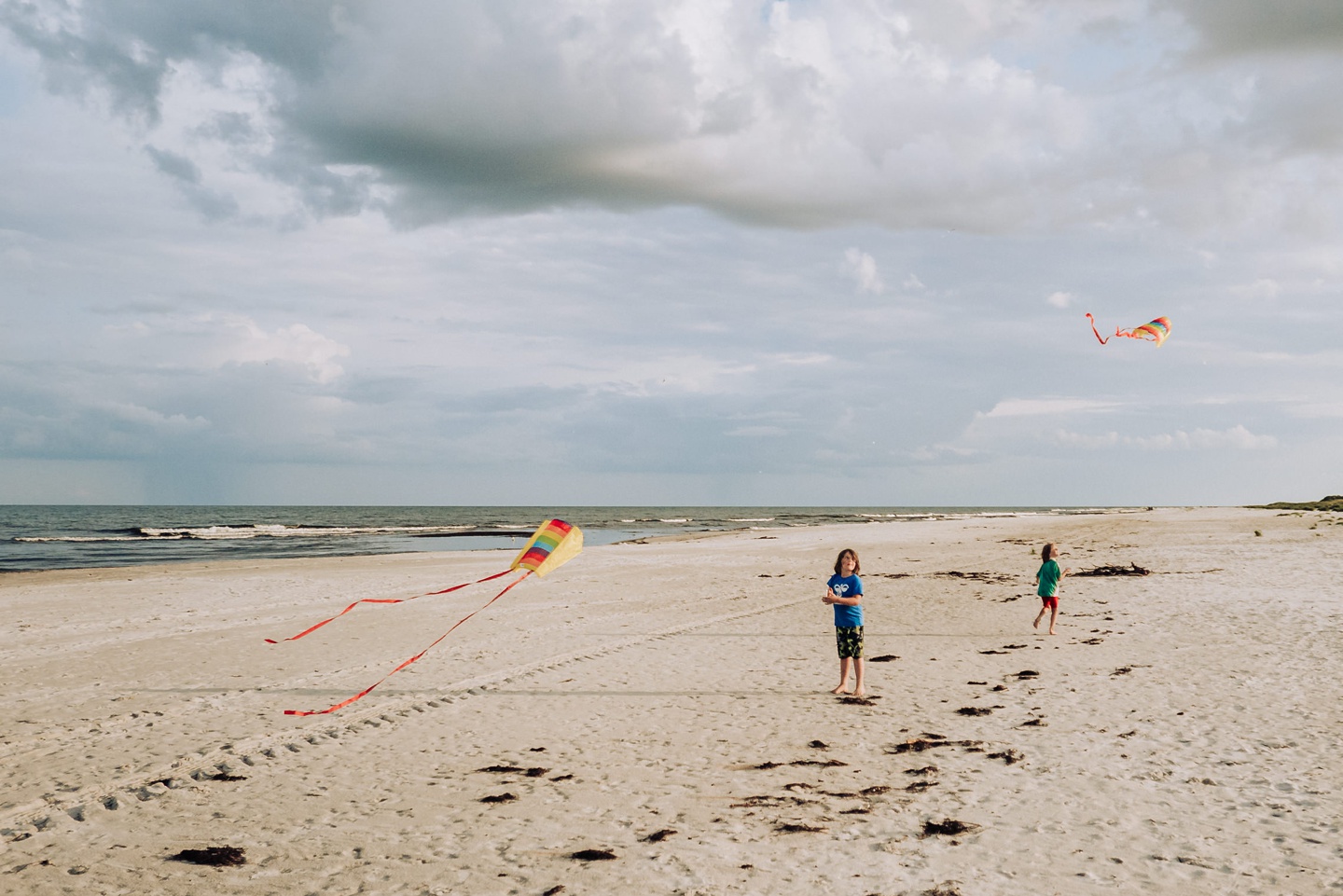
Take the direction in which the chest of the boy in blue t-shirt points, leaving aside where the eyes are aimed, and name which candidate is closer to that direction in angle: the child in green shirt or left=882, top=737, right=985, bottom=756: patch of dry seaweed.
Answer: the patch of dry seaweed

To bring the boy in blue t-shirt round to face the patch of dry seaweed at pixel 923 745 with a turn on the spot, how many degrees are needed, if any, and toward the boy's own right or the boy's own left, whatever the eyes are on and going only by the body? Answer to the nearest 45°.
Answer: approximately 45° to the boy's own left

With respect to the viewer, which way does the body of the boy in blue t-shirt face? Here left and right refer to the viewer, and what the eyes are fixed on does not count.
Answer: facing the viewer and to the left of the viewer

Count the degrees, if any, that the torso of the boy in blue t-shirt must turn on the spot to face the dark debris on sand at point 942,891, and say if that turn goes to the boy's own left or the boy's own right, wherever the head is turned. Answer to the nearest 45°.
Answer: approximately 45° to the boy's own left

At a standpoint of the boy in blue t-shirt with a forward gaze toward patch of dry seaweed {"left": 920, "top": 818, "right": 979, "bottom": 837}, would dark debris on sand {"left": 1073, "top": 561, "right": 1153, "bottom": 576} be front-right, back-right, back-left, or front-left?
back-left

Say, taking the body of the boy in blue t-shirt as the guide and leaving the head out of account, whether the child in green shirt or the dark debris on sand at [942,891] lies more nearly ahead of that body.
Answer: the dark debris on sand

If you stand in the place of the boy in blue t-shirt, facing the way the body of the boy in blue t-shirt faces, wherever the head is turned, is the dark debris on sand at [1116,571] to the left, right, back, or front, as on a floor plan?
back

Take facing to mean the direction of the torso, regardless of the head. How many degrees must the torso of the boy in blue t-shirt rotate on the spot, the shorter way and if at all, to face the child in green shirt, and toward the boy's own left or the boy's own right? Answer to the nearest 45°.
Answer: approximately 180°

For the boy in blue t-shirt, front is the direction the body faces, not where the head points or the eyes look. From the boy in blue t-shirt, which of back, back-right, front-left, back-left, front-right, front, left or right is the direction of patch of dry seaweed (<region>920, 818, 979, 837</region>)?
front-left

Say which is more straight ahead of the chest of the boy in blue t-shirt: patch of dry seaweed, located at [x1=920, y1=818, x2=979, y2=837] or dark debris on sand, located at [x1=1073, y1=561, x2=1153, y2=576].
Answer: the patch of dry seaweed

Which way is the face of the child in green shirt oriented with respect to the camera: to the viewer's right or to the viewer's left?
to the viewer's right
